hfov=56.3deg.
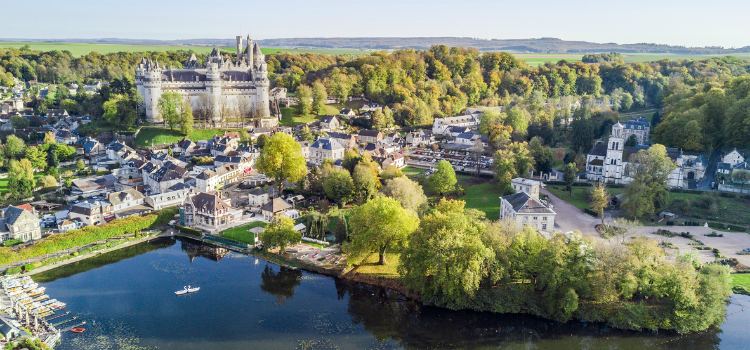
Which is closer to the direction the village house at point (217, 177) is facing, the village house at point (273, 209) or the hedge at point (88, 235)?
the village house

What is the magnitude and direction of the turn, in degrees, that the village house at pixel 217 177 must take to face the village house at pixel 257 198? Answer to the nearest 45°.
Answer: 0° — it already faces it

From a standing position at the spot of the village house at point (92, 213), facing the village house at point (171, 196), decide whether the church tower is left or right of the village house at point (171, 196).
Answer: right

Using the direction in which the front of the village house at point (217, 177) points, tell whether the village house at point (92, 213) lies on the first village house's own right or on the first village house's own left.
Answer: on the first village house's own right

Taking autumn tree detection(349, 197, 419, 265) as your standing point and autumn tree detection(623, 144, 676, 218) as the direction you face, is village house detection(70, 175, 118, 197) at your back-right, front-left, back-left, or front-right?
back-left

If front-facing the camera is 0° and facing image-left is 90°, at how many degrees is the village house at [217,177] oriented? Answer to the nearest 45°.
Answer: approximately 315°

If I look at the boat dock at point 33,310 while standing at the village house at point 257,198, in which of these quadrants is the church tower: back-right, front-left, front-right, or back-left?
back-left

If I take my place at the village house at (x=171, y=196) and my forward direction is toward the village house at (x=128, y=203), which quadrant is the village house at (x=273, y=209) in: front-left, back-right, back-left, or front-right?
back-left
